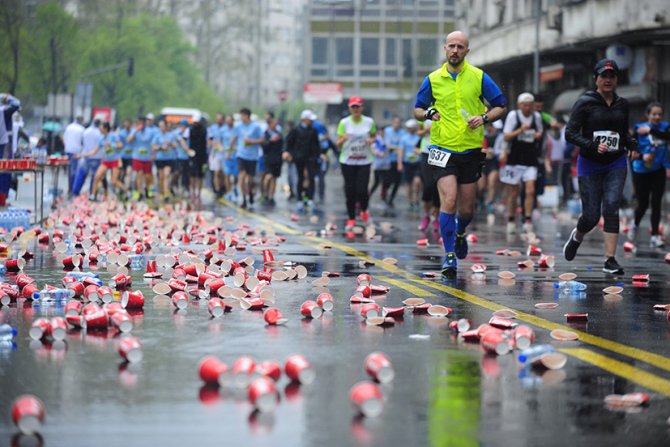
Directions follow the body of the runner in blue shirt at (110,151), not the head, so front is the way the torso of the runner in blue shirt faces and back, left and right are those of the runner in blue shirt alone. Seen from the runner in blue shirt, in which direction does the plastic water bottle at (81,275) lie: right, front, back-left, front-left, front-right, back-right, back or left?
front-left

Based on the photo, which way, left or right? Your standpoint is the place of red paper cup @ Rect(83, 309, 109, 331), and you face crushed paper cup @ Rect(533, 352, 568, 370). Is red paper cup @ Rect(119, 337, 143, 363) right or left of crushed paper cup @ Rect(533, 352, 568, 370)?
right

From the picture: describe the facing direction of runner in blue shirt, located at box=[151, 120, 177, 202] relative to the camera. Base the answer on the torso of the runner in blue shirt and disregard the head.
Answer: toward the camera

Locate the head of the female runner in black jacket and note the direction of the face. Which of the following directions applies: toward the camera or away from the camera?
toward the camera

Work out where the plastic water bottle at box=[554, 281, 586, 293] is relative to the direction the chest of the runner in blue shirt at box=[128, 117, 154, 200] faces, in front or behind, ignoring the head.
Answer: in front

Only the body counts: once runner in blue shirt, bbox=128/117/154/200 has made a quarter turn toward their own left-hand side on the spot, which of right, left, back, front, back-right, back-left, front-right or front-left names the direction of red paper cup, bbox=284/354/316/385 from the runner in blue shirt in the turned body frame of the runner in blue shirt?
right

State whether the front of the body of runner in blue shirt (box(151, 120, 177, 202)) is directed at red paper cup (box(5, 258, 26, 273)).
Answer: yes

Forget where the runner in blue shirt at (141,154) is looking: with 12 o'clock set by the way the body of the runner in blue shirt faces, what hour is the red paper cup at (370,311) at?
The red paper cup is roughly at 12 o'clock from the runner in blue shirt.

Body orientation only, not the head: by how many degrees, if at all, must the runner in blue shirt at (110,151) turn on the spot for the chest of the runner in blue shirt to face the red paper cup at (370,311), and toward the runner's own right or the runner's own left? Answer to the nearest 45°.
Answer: approximately 45° to the runner's own left

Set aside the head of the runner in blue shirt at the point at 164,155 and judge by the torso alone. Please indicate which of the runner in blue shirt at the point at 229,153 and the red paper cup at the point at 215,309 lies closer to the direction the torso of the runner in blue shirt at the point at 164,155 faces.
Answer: the red paper cup

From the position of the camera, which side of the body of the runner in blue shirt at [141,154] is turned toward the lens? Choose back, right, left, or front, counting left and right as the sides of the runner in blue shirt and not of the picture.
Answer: front

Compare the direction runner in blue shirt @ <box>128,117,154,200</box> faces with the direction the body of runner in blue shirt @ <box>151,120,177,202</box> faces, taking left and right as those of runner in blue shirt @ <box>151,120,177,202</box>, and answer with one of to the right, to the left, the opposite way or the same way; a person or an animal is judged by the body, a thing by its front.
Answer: the same way

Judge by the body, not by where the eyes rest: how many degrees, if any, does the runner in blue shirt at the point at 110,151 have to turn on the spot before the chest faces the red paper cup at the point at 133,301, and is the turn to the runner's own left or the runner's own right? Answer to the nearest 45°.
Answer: approximately 45° to the runner's own left

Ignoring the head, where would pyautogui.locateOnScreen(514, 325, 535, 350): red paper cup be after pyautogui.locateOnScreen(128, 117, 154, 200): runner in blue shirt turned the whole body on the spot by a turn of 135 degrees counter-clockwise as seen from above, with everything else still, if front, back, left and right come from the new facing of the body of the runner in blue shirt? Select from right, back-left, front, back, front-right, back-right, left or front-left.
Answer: back-right

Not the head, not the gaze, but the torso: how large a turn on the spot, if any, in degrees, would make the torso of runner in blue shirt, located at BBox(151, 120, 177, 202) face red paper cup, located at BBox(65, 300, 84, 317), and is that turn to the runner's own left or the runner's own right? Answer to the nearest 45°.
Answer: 0° — they already face it

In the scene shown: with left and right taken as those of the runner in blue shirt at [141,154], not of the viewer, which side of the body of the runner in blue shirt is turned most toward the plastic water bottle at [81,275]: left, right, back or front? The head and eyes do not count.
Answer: front

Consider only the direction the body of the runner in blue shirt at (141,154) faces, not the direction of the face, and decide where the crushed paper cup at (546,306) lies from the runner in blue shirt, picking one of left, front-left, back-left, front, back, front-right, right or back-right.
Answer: front

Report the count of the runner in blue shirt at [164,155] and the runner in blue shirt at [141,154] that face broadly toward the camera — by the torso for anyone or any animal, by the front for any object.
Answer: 2

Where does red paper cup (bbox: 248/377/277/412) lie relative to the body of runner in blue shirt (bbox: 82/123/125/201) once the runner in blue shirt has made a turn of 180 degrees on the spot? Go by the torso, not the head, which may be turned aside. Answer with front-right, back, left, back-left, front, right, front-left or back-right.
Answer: back-right
